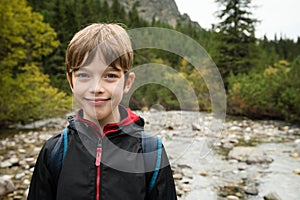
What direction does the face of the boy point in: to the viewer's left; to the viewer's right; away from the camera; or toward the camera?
toward the camera

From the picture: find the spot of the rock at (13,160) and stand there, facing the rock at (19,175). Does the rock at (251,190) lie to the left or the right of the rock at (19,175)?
left

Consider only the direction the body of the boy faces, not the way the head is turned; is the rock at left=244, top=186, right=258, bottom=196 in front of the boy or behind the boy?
behind

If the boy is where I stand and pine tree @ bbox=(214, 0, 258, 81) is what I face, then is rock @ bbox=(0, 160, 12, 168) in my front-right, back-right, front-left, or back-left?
front-left

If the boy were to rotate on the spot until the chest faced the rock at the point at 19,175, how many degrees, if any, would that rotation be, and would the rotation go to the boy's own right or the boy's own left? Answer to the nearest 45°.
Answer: approximately 180°

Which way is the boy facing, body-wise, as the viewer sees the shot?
toward the camera

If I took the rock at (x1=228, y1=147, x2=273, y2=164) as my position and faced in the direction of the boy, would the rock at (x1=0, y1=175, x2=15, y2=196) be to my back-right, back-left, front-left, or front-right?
front-right

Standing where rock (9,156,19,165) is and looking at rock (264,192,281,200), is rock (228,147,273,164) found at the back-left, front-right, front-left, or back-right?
front-left

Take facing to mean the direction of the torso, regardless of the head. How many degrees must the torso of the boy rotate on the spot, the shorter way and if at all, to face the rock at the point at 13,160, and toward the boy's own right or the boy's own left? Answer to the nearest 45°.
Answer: approximately 180°

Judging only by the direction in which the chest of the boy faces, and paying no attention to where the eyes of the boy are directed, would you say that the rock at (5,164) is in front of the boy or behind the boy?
behind
